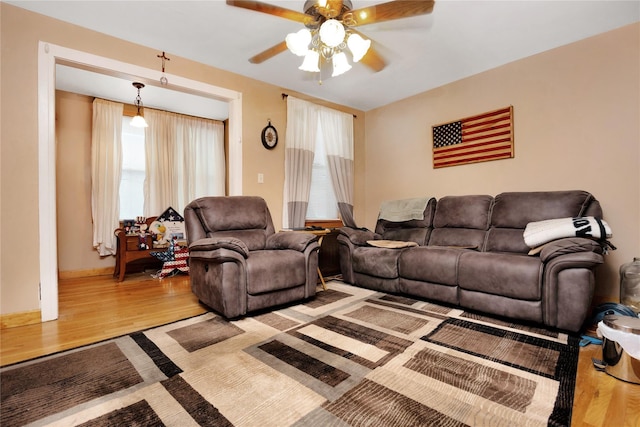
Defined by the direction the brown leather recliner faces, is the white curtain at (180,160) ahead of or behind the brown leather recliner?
behind

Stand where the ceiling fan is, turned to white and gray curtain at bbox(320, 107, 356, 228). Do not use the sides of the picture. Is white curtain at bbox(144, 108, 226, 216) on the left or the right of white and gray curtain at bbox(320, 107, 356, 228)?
left

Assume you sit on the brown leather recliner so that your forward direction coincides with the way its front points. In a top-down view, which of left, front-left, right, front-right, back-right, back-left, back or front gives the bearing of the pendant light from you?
back

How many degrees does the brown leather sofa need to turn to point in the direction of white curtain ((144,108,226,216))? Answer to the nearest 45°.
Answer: approximately 45° to its right
